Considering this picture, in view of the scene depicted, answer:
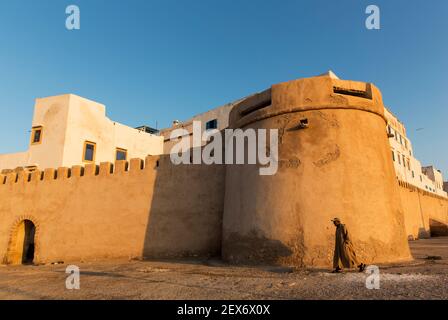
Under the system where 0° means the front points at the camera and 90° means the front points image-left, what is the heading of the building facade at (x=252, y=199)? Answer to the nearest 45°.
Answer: approximately 0°

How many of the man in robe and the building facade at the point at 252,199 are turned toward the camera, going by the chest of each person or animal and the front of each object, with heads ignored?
1

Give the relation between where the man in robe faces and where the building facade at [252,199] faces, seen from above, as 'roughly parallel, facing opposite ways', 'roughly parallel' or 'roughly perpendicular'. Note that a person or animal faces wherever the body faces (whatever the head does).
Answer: roughly perpendicular

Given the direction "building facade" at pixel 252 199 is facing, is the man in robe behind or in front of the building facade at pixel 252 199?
in front
